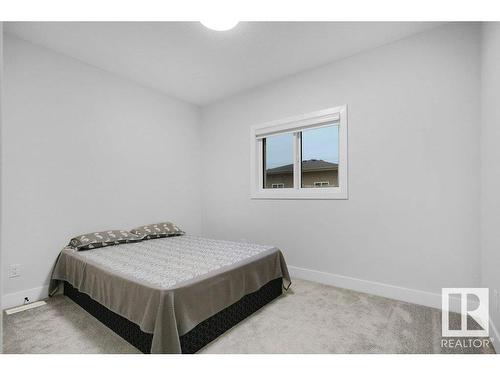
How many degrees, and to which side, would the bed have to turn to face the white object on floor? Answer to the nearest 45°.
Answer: approximately 180°

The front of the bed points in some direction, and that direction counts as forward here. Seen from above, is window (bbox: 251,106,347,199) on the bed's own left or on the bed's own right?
on the bed's own left

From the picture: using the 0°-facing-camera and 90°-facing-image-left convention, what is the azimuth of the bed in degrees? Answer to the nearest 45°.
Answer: approximately 315°

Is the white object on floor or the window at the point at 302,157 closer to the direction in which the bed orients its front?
the window
